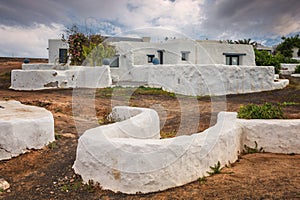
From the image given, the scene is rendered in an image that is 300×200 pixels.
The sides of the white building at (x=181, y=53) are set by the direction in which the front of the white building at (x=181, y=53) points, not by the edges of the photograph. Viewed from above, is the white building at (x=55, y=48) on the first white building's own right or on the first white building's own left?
on the first white building's own right

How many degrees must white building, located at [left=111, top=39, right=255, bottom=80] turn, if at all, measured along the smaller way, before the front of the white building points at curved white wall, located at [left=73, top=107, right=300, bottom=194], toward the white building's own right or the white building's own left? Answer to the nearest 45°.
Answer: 0° — it already faces it

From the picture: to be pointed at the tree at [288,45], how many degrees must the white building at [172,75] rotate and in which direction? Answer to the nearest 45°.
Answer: approximately 135° to its left

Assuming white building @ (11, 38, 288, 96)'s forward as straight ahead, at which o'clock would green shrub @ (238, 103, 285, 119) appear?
The green shrub is roughly at 12 o'clock from the white building.

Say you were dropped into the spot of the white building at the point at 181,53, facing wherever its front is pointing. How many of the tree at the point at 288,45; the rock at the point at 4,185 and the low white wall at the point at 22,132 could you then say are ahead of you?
2

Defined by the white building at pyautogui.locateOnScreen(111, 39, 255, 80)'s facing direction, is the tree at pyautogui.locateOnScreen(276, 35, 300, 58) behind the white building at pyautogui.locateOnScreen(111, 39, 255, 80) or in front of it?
behind

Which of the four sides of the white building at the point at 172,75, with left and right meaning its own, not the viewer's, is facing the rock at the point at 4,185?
front

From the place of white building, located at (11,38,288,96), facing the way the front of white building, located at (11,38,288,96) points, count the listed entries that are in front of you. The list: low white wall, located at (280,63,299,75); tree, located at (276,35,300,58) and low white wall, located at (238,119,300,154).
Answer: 1

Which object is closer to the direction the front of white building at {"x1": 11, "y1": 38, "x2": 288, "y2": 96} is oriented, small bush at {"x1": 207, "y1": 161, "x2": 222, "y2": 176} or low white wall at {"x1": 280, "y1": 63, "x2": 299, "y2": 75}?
the small bush

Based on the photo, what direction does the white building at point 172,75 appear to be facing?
toward the camera

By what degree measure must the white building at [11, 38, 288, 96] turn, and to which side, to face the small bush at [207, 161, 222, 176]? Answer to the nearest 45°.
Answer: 0° — it already faces it

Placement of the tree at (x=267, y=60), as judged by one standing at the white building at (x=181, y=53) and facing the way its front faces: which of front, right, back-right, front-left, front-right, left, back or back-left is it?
left

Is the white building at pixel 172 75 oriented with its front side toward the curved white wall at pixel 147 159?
yes

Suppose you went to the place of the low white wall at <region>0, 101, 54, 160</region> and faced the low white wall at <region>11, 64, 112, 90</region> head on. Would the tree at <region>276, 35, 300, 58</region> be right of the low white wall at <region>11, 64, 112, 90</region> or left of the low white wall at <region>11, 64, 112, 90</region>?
right
